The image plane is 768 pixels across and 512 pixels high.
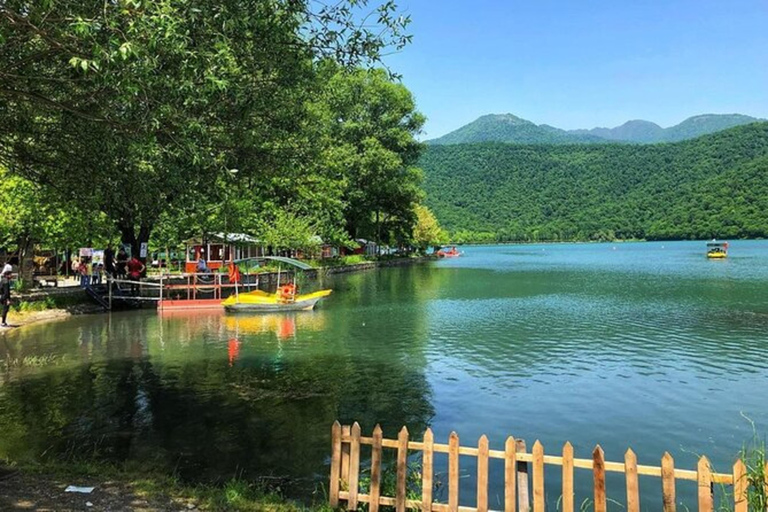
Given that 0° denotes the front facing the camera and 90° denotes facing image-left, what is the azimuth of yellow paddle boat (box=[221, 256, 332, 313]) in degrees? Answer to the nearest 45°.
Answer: approximately 270°

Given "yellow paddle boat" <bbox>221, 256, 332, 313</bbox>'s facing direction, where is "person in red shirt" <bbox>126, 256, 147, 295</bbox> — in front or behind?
behind

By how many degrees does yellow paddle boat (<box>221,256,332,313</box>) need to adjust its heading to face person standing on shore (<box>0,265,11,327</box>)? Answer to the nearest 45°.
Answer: approximately 135° to its right

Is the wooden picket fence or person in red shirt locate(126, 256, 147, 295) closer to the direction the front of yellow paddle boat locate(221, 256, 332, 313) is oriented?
the wooden picket fence

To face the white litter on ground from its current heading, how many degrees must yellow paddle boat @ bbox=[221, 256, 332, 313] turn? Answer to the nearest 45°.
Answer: approximately 90° to its right

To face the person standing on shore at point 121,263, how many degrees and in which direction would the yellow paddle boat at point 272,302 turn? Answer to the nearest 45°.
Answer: approximately 135° to its left
